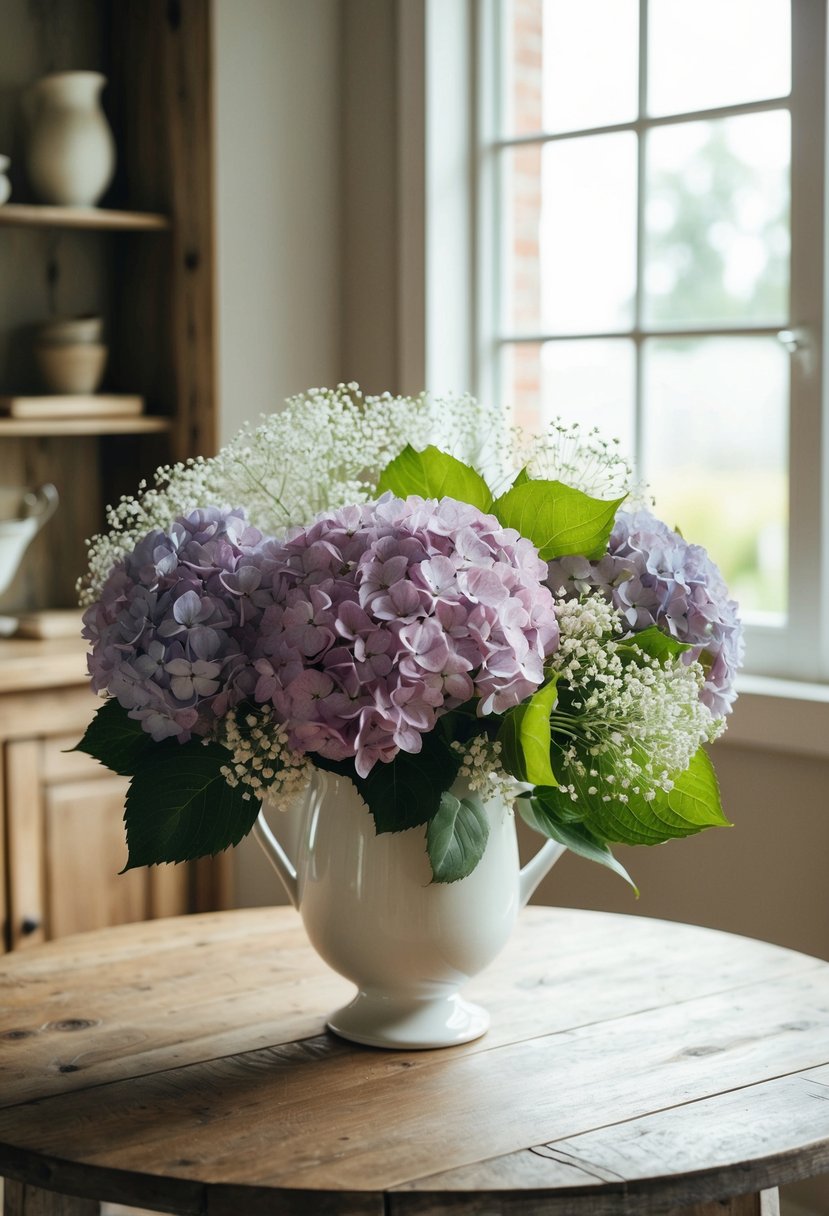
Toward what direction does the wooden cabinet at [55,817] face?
toward the camera

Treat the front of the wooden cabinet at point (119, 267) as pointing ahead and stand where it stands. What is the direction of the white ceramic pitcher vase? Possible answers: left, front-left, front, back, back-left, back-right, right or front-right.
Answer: front

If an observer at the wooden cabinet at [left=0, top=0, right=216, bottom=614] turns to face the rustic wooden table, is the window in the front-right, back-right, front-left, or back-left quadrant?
front-left

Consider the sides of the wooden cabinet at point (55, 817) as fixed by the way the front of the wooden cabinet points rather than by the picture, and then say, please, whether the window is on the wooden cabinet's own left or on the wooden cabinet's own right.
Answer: on the wooden cabinet's own left

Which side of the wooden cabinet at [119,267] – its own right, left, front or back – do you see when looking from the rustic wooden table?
front

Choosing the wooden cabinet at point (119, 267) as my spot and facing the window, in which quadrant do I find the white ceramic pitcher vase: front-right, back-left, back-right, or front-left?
front-right
